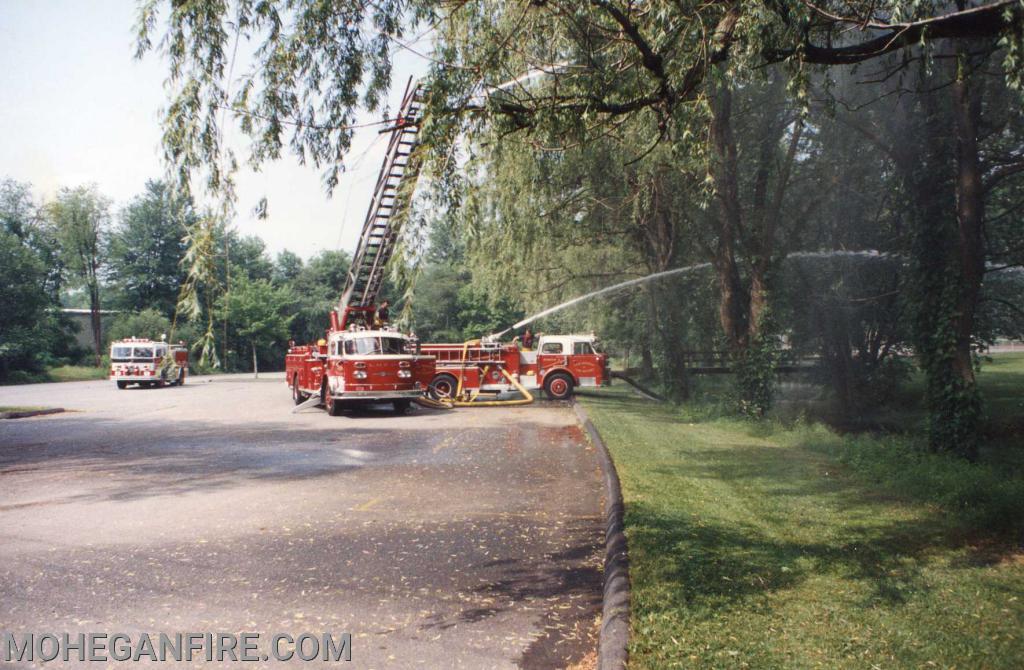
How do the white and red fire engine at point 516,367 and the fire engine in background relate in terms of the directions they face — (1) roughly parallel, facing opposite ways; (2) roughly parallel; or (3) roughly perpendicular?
roughly perpendicular

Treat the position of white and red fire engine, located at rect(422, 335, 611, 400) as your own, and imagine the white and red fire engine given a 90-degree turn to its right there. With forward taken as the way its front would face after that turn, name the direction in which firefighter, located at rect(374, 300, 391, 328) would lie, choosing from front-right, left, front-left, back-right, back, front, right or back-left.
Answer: front-right

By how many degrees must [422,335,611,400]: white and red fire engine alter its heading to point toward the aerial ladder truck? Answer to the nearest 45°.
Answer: approximately 135° to its right

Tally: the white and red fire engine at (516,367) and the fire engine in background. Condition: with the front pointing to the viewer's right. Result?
1

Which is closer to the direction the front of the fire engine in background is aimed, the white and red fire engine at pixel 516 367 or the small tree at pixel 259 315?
the white and red fire engine

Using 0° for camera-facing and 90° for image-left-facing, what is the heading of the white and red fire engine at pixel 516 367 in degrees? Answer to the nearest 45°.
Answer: approximately 270°

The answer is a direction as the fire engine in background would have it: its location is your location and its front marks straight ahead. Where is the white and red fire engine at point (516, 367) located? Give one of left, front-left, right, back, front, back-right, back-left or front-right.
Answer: left

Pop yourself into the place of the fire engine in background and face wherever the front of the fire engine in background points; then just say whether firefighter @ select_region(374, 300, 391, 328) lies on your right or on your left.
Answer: on your left

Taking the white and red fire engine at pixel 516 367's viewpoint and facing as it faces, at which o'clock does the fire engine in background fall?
The fire engine in background is roughly at 7 o'clock from the white and red fire engine.

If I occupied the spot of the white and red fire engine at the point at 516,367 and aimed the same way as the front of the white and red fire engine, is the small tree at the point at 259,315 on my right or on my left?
on my left

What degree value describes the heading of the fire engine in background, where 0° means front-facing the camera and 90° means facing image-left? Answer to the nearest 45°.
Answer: approximately 45°

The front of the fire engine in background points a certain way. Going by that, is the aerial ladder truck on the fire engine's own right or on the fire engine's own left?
on the fire engine's own left

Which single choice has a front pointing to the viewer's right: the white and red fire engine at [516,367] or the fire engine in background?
the white and red fire engine
